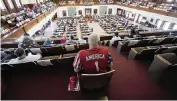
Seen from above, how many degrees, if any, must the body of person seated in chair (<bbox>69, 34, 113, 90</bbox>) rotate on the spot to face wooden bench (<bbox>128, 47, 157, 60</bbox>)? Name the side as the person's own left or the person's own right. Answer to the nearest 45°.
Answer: approximately 45° to the person's own right

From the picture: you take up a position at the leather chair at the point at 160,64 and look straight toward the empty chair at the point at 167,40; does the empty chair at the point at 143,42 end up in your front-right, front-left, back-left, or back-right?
front-left

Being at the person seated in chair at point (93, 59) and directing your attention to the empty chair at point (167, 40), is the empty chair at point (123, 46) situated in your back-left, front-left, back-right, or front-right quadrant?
front-left

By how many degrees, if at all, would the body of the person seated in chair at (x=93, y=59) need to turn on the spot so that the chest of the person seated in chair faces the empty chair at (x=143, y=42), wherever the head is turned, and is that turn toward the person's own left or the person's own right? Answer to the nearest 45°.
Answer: approximately 45° to the person's own right

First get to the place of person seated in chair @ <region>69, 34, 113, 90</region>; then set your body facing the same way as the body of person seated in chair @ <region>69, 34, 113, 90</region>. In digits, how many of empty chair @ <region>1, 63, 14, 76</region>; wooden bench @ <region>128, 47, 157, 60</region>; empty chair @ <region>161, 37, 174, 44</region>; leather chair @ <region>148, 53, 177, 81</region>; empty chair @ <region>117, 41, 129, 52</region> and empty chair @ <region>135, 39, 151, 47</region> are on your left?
1

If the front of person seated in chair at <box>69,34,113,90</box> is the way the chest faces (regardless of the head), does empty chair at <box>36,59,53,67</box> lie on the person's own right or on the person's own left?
on the person's own left

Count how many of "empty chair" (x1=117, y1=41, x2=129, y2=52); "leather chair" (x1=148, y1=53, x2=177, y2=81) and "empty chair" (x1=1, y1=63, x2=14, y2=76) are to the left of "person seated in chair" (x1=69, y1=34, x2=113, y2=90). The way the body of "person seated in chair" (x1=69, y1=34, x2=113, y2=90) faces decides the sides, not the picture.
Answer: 1

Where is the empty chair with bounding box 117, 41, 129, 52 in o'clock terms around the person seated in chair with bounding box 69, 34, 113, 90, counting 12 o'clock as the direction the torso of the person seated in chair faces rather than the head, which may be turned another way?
The empty chair is roughly at 1 o'clock from the person seated in chair.

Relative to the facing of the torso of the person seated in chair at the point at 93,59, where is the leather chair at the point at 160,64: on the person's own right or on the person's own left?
on the person's own right

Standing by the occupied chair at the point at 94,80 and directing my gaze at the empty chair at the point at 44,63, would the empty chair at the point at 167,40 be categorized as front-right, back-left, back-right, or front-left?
back-right

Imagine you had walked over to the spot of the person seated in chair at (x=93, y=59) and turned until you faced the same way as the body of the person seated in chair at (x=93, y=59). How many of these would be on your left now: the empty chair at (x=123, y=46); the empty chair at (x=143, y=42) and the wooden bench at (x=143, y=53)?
0

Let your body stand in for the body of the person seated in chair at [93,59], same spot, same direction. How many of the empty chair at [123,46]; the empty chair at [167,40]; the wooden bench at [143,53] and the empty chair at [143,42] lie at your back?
0

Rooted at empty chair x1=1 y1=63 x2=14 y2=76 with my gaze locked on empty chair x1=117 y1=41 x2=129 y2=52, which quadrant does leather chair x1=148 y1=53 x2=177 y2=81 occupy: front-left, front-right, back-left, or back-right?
front-right

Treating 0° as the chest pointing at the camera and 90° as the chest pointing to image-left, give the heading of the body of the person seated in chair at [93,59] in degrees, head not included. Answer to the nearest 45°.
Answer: approximately 180°
